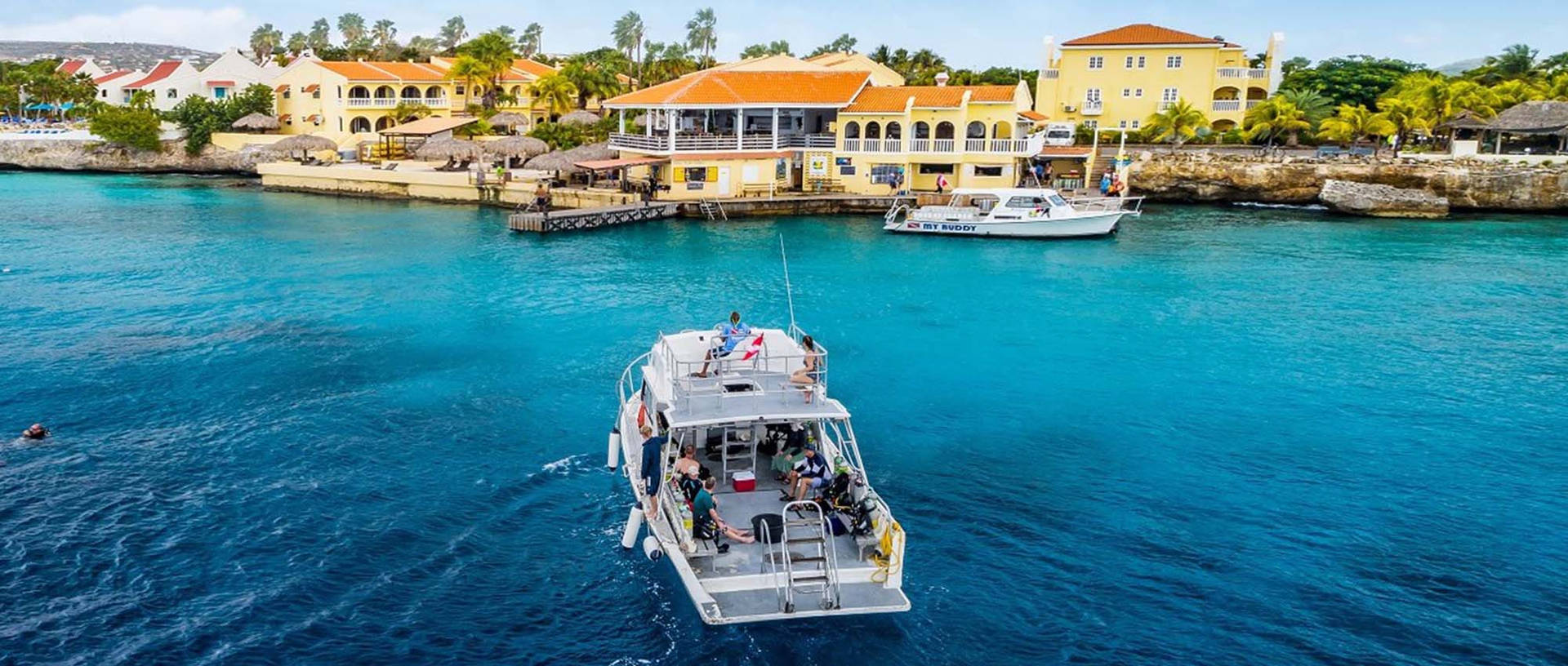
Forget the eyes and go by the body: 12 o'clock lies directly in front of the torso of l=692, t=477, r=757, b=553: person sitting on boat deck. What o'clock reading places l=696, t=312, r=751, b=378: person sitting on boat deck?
l=696, t=312, r=751, b=378: person sitting on boat deck is roughly at 9 o'clock from l=692, t=477, r=757, b=553: person sitting on boat deck.

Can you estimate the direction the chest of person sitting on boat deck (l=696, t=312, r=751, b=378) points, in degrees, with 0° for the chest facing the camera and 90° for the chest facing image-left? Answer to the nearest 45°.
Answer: approximately 45°

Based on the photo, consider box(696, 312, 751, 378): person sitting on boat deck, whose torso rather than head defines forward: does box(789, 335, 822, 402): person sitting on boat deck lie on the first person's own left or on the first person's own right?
on the first person's own left

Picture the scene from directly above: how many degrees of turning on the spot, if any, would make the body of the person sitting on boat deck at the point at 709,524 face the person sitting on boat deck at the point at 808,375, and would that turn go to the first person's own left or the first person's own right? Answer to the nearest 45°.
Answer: approximately 45° to the first person's own left

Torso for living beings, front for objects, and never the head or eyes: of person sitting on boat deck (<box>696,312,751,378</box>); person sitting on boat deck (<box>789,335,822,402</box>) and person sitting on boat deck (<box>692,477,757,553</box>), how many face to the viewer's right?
1

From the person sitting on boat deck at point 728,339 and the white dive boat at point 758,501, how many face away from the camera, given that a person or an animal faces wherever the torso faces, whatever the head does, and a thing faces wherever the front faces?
1

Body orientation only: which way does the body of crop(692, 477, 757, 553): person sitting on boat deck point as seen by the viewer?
to the viewer's right

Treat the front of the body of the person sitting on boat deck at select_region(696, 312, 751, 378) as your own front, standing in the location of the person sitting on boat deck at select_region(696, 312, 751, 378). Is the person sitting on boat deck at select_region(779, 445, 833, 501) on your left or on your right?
on your left

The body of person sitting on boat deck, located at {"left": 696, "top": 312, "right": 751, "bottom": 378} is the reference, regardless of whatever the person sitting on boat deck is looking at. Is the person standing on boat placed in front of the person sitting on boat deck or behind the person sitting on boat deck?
in front

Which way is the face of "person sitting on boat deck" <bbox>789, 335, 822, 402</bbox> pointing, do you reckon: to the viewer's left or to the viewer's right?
to the viewer's left

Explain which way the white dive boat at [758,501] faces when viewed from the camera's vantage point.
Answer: facing away from the viewer

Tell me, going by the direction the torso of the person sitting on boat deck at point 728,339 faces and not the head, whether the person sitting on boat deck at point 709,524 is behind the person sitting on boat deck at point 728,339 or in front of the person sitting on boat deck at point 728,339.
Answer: in front
